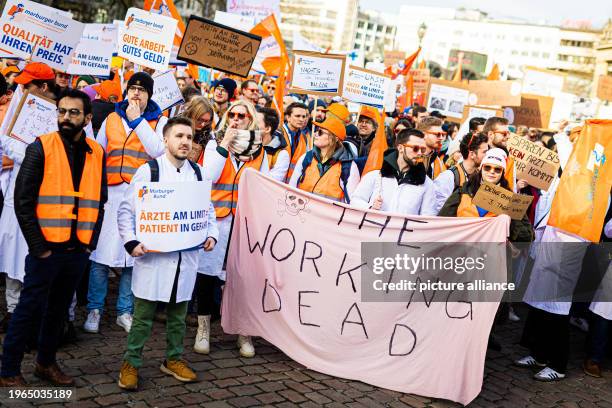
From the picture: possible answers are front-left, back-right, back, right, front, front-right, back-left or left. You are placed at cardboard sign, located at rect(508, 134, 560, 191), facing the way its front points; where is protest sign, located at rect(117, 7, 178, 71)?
right

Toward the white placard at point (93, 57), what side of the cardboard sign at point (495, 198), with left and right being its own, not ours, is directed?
right

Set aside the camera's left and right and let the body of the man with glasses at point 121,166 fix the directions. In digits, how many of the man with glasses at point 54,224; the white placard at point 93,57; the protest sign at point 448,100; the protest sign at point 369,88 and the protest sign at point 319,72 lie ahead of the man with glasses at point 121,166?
1

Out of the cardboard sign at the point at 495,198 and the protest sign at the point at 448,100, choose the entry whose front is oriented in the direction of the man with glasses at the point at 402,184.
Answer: the protest sign

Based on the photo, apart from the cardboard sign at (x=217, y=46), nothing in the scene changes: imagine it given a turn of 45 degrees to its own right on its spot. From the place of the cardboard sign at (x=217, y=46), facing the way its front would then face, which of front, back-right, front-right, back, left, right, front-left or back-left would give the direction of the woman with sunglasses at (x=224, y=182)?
front-left

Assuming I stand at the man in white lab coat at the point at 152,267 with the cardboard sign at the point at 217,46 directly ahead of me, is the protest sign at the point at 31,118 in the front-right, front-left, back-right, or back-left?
front-left

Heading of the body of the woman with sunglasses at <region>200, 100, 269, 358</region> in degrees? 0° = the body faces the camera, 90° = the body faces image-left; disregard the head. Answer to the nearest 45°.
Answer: approximately 0°

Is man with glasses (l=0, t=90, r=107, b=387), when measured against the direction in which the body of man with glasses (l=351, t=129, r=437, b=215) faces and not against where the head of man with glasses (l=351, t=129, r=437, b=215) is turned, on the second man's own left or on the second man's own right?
on the second man's own right

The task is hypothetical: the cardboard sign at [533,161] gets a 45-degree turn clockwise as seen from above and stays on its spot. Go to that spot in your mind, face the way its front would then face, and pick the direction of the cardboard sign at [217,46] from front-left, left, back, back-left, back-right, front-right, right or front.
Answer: front-right

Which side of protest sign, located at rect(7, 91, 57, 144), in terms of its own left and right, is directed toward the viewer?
front

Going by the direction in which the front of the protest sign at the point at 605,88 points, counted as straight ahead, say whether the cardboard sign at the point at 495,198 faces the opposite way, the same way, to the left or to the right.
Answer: the same way

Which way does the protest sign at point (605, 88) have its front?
toward the camera

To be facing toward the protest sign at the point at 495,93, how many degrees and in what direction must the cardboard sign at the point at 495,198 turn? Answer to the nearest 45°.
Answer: approximately 180°

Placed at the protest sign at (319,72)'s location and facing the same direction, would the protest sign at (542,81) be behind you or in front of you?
behind

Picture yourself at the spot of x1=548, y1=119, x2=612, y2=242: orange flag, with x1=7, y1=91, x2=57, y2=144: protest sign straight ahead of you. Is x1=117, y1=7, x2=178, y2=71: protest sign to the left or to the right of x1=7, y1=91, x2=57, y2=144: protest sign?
right

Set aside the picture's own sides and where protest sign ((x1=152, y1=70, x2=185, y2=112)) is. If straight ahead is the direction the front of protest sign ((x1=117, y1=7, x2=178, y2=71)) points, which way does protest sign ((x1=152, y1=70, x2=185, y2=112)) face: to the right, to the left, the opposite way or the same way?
the same way

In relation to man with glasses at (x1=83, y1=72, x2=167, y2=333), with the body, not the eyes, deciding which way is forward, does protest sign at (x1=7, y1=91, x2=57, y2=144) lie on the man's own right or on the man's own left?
on the man's own right

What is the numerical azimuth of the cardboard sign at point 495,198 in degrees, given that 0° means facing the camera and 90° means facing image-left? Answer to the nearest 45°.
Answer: approximately 0°

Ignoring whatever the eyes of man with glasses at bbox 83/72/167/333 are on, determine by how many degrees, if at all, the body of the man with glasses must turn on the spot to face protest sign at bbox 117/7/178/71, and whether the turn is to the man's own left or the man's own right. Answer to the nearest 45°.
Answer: approximately 180°

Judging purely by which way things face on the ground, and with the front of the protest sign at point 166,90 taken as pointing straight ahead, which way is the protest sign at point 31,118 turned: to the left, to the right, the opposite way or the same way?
the same way

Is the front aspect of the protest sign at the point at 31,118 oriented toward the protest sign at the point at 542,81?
no
